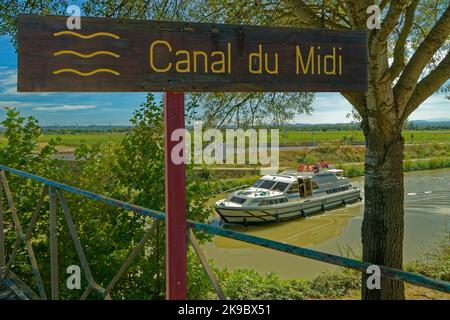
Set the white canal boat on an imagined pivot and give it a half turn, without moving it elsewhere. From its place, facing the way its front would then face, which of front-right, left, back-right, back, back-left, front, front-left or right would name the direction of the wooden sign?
back-right

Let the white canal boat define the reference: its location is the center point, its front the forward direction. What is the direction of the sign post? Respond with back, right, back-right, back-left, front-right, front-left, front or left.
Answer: front-left

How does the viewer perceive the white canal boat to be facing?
facing the viewer and to the left of the viewer
